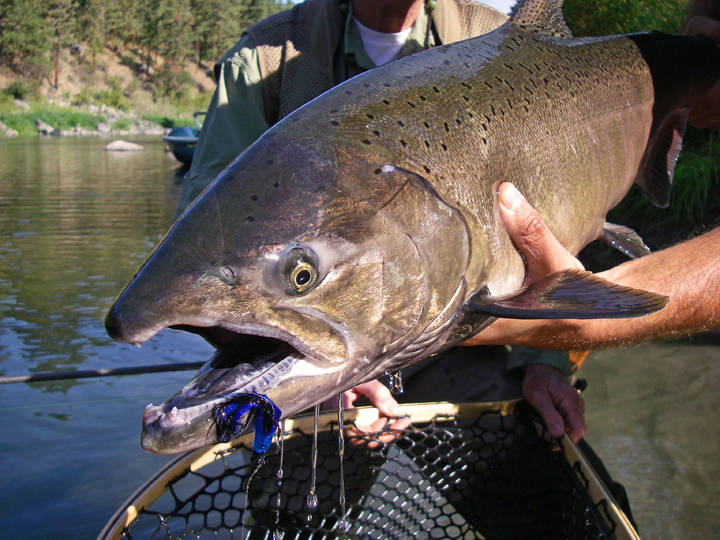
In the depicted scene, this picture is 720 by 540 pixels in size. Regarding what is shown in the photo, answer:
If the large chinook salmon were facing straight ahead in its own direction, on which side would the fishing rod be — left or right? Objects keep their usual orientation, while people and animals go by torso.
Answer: on its right

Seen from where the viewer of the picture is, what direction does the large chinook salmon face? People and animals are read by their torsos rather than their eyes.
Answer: facing the viewer and to the left of the viewer
